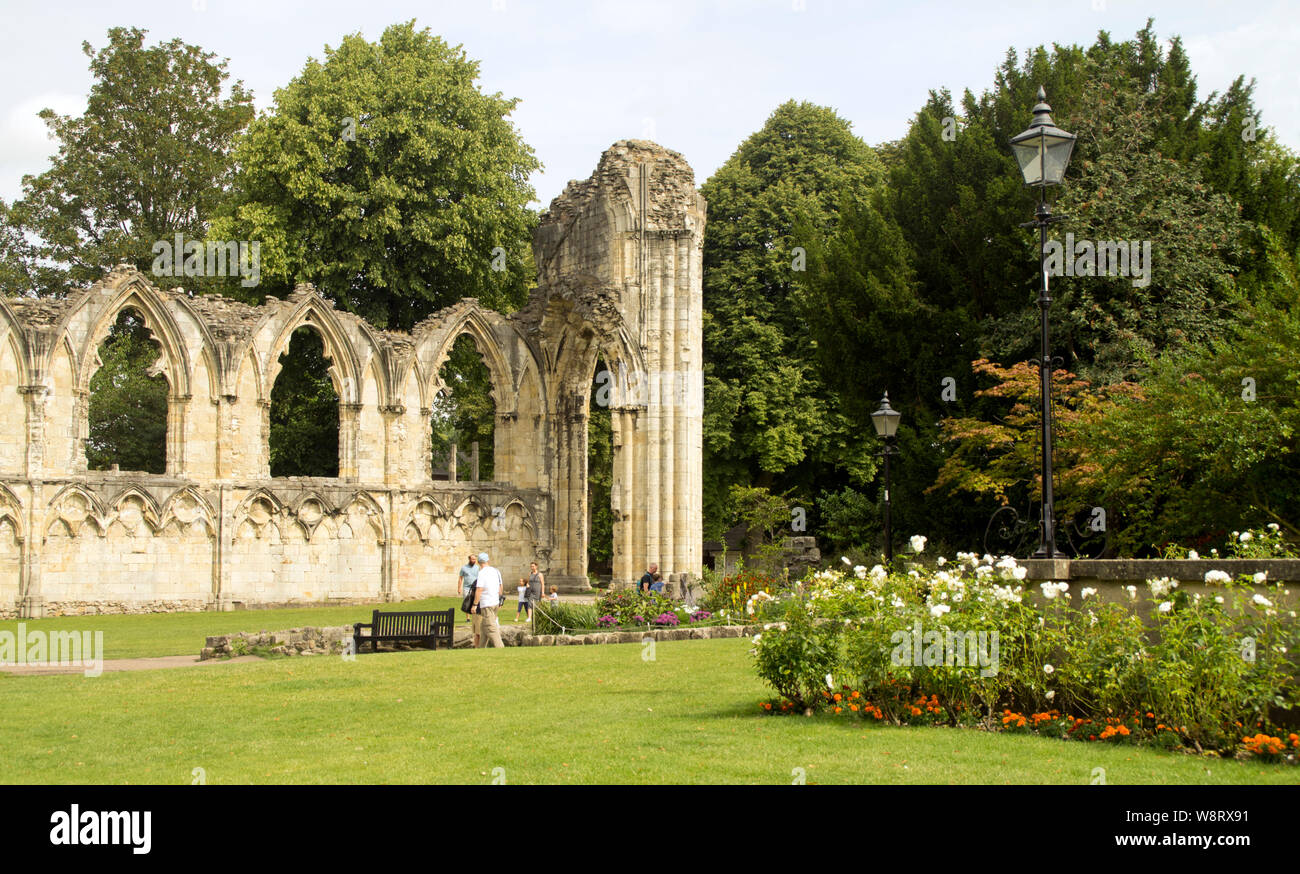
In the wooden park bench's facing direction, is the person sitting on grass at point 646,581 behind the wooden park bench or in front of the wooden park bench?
behind

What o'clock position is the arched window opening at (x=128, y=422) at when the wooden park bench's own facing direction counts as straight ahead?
The arched window opening is roughly at 4 o'clock from the wooden park bench.

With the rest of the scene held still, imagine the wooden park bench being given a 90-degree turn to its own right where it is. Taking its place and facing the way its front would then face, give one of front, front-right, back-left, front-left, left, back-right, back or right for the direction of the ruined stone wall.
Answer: front-right

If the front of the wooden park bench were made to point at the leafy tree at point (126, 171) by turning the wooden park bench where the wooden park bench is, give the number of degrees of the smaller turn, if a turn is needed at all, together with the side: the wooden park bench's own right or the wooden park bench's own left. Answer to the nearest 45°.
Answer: approximately 135° to the wooden park bench's own right

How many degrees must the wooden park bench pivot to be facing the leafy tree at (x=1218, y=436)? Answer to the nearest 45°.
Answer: approximately 135° to its left

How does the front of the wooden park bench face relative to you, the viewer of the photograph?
facing the viewer and to the left of the viewer

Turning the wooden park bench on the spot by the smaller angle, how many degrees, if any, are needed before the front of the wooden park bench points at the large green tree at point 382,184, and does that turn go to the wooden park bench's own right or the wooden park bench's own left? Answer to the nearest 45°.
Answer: approximately 135° to the wooden park bench's own right

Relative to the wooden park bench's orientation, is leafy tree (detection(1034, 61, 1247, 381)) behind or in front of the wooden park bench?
behind

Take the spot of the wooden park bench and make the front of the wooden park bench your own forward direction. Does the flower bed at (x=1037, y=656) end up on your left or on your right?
on your left

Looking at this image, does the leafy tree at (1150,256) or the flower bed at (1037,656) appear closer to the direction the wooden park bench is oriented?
the flower bed
